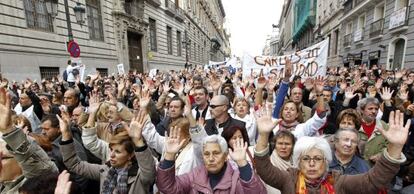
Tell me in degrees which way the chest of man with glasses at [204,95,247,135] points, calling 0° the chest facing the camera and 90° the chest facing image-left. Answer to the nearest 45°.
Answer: approximately 45°

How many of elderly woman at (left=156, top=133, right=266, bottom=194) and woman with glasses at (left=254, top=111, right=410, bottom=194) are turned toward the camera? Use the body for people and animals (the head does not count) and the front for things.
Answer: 2

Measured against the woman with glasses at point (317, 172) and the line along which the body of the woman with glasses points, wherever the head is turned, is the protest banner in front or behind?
behind

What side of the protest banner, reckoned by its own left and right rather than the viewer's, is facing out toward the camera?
front

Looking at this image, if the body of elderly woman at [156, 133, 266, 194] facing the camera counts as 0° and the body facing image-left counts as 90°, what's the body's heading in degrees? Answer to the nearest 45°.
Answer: approximately 0°

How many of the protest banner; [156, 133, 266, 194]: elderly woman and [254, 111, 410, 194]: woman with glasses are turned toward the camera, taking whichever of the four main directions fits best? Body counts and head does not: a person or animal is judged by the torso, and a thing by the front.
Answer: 3

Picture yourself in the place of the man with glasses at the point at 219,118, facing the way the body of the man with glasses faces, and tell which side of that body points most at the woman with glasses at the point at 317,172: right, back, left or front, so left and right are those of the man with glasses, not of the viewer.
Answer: left

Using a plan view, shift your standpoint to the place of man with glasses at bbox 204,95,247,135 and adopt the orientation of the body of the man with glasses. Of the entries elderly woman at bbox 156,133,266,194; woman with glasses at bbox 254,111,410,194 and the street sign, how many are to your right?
1

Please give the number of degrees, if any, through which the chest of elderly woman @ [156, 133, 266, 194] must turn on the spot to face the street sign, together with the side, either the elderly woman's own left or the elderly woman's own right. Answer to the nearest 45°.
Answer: approximately 135° to the elderly woman's own right
